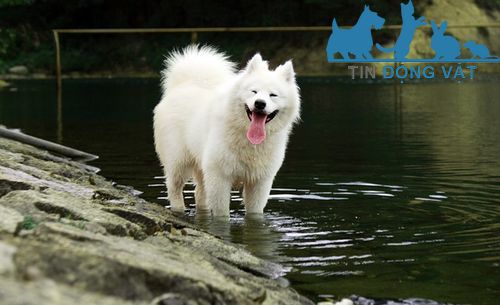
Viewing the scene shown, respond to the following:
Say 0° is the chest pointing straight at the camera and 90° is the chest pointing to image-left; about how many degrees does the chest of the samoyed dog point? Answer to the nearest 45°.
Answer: approximately 315°

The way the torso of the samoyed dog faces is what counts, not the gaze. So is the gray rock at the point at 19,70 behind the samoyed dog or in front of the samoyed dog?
behind

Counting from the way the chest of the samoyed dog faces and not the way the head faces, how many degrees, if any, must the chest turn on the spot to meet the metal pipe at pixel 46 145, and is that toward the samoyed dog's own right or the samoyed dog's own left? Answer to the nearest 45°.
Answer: approximately 180°

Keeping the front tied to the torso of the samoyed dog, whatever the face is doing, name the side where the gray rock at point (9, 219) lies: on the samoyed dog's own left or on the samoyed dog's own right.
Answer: on the samoyed dog's own right
